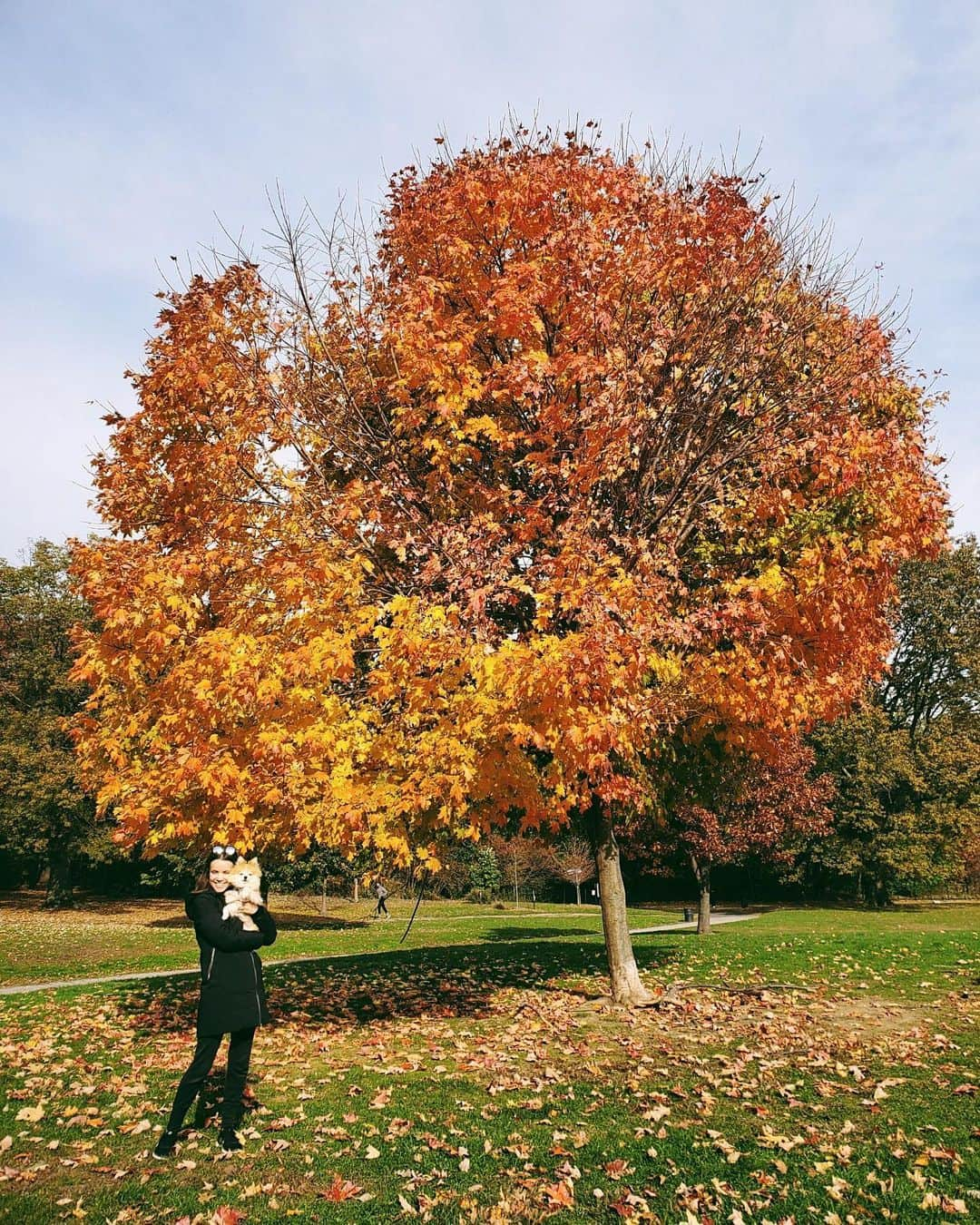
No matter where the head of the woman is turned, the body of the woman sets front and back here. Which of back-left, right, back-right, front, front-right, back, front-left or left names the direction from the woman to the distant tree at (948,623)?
left

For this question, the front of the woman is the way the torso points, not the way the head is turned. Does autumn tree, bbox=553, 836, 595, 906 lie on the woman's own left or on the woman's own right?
on the woman's own left

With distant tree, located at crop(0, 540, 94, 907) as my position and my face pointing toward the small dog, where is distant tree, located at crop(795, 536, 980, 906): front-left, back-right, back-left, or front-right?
front-left

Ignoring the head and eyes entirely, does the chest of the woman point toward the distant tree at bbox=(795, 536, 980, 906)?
no

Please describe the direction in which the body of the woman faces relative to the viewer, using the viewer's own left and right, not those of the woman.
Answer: facing the viewer and to the right of the viewer

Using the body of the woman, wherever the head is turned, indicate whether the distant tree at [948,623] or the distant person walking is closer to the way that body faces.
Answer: the distant tree

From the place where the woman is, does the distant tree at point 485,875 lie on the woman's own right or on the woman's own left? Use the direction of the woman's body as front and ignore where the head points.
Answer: on the woman's own left

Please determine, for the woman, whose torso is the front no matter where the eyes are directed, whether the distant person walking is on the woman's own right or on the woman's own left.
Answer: on the woman's own left

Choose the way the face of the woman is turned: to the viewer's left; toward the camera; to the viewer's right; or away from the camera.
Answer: toward the camera

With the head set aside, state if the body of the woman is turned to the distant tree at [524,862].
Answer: no

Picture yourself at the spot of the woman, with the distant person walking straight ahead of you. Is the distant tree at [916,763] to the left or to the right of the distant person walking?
right
